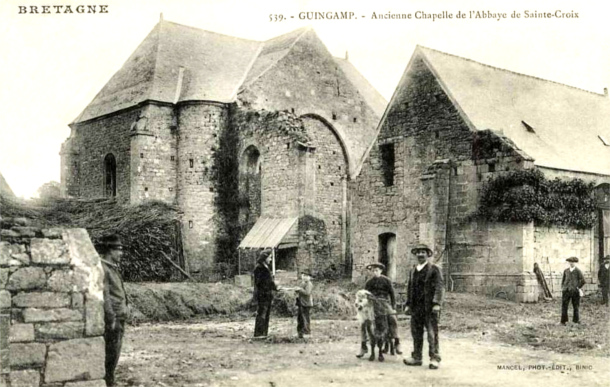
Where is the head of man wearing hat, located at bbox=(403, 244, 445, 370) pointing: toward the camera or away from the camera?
toward the camera

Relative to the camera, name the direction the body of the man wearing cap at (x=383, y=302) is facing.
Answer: toward the camera

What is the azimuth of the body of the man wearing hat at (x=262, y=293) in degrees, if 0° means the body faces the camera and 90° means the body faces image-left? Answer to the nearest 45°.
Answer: approximately 270°

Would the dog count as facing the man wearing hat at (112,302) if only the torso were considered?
yes

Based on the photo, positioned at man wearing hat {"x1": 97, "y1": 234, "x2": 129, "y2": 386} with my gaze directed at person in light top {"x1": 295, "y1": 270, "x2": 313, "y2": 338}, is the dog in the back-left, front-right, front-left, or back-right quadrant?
front-right

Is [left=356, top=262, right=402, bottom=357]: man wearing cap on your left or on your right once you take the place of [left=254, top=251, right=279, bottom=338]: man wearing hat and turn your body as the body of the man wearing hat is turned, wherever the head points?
on your right

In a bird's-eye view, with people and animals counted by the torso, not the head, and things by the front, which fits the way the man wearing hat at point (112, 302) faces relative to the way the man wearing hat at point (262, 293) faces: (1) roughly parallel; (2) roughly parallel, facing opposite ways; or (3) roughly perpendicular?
roughly parallel

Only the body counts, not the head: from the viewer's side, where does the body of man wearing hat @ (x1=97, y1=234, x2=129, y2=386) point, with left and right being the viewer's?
facing to the right of the viewer

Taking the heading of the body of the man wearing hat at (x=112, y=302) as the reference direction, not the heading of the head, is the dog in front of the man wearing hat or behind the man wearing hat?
in front

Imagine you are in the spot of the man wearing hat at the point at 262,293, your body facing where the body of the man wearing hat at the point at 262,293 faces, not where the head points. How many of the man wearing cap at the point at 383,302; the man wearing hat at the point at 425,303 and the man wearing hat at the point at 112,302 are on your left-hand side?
0

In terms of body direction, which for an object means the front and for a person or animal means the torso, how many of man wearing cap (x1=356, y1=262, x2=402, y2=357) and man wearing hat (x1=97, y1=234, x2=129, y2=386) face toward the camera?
1

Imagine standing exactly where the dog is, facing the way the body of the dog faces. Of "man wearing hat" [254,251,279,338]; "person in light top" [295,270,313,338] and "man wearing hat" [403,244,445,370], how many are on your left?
1

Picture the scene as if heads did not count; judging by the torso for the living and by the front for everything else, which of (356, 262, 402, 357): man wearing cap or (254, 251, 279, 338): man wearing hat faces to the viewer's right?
the man wearing hat
